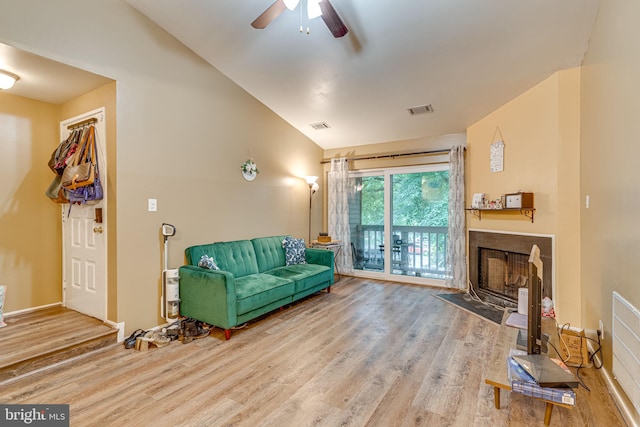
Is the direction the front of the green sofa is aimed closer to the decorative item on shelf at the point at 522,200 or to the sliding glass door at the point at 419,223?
the decorative item on shelf

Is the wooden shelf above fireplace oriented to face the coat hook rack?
yes

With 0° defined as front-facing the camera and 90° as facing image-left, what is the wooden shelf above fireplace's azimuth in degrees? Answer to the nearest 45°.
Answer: approximately 45°

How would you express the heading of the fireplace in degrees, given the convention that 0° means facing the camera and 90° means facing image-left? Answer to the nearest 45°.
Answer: approximately 45°

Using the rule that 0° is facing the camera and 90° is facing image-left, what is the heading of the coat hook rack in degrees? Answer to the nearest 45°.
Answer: approximately 45°

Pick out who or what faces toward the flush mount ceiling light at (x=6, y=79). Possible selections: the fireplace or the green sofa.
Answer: the fireplace

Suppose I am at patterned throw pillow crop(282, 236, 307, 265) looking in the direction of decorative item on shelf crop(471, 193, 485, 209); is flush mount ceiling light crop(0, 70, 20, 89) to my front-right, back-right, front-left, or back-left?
back-right

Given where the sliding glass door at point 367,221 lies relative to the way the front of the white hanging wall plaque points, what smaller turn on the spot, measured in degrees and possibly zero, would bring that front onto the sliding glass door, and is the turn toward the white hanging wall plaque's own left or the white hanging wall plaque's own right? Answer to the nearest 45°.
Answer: approximately 45° to the white hanging wall plaque's own right

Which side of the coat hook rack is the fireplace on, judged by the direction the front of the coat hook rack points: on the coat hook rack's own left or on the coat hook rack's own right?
on the coat hook rack's own left

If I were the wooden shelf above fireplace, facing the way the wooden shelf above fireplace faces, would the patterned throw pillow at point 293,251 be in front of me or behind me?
in front

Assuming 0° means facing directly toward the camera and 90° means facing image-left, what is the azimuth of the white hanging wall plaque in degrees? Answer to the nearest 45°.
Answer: approximately 45°

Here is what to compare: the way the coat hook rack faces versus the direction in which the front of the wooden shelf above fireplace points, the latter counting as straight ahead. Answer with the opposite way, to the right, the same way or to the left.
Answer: to the left

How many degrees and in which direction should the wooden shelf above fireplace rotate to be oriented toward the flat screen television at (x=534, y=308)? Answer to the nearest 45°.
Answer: approximately 45° to its left
